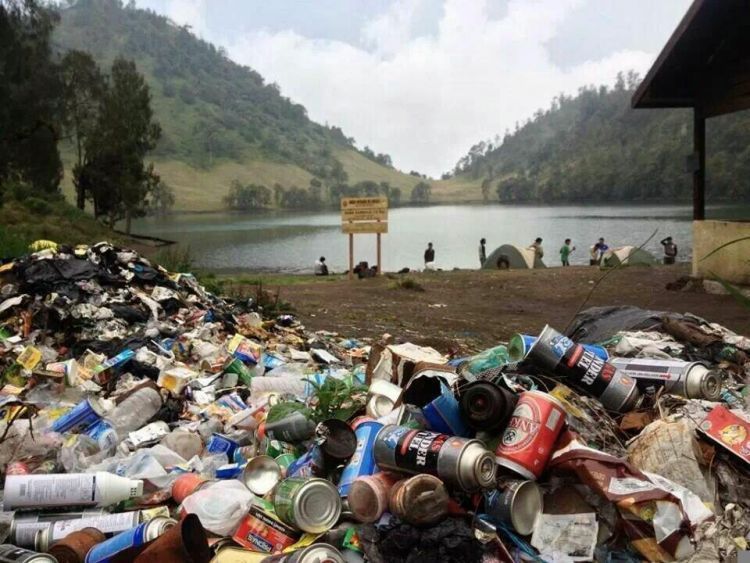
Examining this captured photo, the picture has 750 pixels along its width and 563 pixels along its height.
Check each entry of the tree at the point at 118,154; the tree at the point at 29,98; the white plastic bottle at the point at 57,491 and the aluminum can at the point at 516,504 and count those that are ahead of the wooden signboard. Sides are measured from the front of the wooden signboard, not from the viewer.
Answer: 2

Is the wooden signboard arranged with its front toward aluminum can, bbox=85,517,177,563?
yes

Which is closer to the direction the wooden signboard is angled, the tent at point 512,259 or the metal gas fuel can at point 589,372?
the metal gas fuel can

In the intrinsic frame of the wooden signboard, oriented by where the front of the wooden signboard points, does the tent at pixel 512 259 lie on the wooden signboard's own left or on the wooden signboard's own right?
on the wooden signboard's own left

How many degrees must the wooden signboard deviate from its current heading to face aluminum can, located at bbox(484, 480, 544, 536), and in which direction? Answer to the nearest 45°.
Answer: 0° — it already faces it

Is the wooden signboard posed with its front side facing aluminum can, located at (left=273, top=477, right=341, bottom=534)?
yes

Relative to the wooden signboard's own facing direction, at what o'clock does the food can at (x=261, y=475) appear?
The food can is roughly at 12 o'clock from the wooden signboard.

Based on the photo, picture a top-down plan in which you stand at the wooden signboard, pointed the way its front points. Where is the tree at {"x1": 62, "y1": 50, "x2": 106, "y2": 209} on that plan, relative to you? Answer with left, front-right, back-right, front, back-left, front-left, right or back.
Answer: back-right

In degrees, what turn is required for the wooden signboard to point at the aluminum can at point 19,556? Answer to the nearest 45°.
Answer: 0° — it already faces it

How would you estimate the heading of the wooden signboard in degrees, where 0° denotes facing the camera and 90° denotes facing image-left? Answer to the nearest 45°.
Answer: approximately 0°

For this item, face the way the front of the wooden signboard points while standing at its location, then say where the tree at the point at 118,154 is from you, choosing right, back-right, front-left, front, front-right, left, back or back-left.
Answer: back-right
